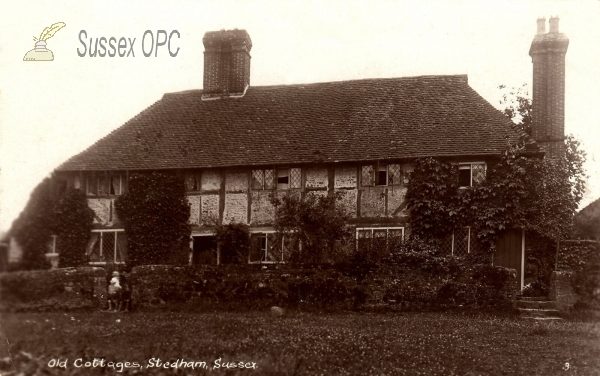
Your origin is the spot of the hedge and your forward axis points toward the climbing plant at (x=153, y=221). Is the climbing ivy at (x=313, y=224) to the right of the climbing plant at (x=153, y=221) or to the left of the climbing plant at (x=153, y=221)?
right

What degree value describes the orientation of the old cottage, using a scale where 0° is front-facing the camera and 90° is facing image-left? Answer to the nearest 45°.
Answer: approximately 0°

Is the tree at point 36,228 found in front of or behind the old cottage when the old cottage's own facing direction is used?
in front

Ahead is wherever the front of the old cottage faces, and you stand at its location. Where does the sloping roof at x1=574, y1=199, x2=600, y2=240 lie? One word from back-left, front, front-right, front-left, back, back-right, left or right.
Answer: left

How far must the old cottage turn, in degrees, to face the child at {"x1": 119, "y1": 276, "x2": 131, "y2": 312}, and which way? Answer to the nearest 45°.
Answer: approximately 45° to its right

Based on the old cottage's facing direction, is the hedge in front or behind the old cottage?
in front

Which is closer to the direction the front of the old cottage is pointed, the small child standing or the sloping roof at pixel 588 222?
the small child standing

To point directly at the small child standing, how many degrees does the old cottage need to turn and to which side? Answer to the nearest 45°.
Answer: approximately 45° to its right
